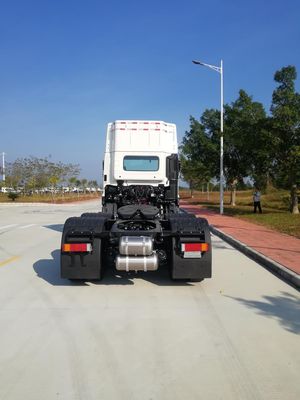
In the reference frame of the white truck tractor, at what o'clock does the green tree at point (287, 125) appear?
The green tree is roughly at 1 o'clock from the white truck tractor.

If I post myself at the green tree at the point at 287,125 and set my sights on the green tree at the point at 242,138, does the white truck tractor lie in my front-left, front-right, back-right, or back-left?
back-left

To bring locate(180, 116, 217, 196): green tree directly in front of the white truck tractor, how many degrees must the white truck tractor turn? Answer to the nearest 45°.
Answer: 0° — it already faces it

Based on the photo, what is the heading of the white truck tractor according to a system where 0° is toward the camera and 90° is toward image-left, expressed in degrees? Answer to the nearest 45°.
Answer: approximately 180°
